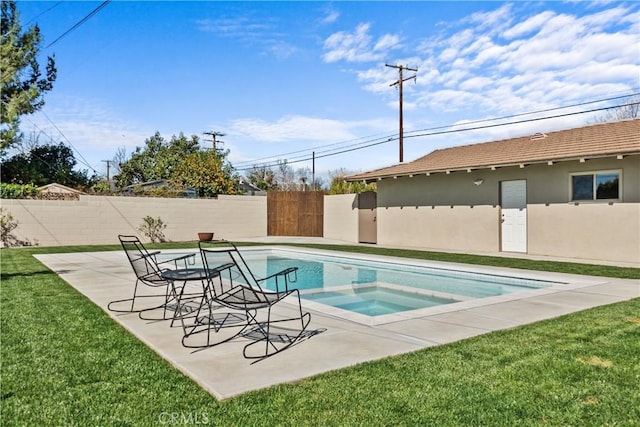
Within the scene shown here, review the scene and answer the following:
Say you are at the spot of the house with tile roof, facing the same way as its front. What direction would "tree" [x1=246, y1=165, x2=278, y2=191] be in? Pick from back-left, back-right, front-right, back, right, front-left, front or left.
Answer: right

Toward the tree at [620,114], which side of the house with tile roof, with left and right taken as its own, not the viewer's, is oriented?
back

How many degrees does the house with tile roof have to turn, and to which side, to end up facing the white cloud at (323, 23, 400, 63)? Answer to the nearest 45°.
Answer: approximately 90° to its right

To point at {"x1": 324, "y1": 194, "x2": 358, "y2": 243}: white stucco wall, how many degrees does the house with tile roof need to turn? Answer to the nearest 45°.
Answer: approximately 90° to its right

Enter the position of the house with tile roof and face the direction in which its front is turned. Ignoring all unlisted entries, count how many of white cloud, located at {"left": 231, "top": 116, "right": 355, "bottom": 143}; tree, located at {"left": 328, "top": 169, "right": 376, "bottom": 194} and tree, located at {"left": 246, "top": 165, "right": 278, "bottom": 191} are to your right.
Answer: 3

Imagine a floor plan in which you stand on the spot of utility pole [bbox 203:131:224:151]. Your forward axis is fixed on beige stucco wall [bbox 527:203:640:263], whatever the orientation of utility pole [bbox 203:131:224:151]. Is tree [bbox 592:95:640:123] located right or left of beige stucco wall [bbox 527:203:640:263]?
left

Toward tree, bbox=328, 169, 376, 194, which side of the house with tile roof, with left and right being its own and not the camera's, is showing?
right

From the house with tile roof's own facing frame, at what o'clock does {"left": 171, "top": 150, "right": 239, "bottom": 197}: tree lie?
The tree is roughly at 2 o'clock from the house with tile roof.

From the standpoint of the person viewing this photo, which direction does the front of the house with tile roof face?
facing the viewer and to the left of the viewer

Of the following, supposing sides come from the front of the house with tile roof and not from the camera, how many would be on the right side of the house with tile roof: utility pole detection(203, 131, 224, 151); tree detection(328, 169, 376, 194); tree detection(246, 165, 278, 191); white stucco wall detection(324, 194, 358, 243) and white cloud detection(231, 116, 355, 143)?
5

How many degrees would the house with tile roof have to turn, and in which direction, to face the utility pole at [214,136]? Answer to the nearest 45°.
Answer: approximately 90° to its right
